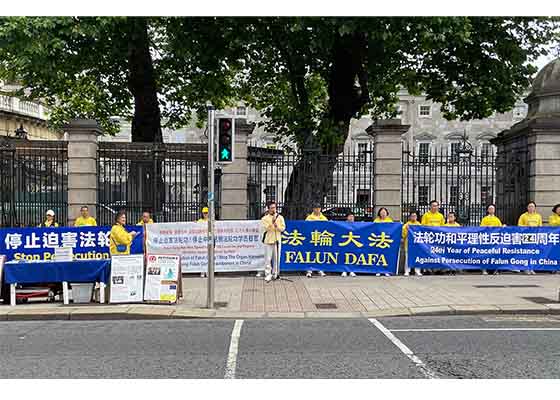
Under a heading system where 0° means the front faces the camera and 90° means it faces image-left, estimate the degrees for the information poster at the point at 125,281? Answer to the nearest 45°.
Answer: approximately 0°

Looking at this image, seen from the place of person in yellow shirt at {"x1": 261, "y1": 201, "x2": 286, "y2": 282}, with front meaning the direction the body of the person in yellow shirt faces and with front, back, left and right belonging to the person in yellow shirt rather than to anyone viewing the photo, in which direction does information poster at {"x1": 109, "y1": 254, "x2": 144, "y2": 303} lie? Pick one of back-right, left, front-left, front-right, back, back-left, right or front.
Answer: front-right

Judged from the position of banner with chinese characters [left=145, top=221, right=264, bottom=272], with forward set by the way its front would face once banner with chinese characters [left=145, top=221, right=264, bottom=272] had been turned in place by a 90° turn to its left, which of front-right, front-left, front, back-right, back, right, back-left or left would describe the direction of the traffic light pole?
right

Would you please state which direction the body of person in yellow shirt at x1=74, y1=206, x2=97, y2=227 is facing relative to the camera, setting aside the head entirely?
toward the camera

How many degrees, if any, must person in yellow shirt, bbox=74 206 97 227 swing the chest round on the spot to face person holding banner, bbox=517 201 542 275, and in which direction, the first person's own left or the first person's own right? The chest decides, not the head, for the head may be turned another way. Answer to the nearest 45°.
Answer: approximately 90° to the first person's own left

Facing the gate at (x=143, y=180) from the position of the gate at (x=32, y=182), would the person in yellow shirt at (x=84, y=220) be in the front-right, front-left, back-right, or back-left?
front-right

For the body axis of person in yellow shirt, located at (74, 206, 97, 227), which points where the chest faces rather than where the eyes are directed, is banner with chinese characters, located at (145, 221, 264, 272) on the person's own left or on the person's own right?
on the person's own left

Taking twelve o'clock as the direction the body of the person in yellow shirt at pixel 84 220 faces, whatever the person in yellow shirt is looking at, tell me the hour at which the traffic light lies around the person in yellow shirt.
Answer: The traffic light is roughly at 11 o'clock from the person in yellow shirt.

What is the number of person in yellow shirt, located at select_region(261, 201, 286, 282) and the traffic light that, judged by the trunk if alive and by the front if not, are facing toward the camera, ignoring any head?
2

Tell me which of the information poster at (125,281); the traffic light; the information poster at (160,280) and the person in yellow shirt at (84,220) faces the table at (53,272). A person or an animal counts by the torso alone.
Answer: the person in yellow shirt

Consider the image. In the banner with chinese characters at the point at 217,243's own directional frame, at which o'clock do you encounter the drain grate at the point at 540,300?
The drain grate is roughly at 10 o'clock from the banner with chinese characters.

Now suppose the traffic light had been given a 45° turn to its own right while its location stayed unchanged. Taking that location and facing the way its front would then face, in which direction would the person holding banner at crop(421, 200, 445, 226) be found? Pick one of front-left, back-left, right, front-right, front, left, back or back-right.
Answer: back

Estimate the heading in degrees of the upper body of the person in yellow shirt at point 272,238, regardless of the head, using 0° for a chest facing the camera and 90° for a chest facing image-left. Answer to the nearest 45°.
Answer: approximately 0°

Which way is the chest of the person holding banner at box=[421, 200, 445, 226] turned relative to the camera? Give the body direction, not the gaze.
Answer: toward the camera

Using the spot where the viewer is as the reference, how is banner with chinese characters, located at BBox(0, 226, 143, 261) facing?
facing the viewer

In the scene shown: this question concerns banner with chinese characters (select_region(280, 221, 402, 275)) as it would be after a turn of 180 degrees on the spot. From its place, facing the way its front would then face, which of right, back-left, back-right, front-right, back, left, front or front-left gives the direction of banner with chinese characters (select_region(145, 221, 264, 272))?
left

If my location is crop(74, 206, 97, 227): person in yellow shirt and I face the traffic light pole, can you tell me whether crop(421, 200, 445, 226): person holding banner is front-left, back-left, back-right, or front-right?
front-left
